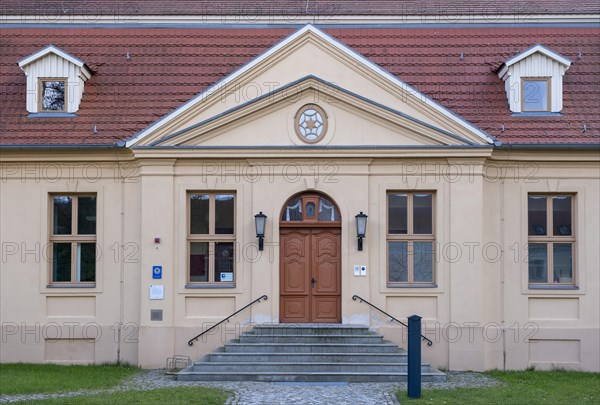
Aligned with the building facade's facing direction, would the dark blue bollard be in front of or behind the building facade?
in front

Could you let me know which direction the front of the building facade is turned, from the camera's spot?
facing the viewer

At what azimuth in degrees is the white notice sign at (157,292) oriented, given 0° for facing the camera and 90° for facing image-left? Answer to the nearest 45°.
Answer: approximately 0°
